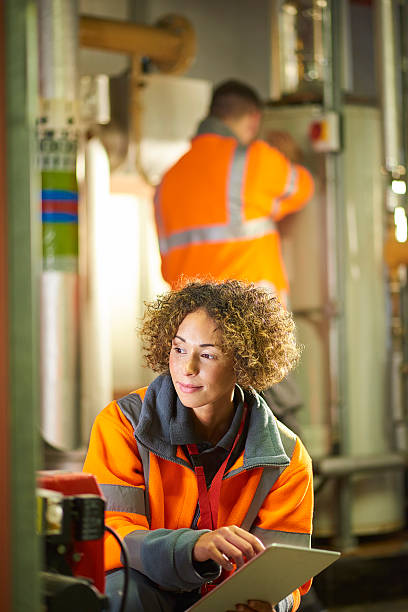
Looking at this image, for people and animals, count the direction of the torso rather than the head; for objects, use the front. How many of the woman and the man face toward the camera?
1

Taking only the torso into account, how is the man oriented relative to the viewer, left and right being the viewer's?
facing away from the viewer and to the right of the viewer

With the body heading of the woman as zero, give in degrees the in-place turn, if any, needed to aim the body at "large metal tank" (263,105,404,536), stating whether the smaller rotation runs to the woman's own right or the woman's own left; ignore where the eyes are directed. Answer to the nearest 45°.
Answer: approximately 180°

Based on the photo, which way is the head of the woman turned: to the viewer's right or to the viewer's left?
to the viewer's left

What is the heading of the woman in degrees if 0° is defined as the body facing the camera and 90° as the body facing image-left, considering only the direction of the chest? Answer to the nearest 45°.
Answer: approximately 0°

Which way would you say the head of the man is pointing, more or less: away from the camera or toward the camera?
away from the camera

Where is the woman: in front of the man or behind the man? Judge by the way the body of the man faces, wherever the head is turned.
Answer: behind

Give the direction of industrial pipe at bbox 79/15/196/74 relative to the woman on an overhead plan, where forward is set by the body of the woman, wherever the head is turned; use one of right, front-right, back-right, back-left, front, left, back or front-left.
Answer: back
